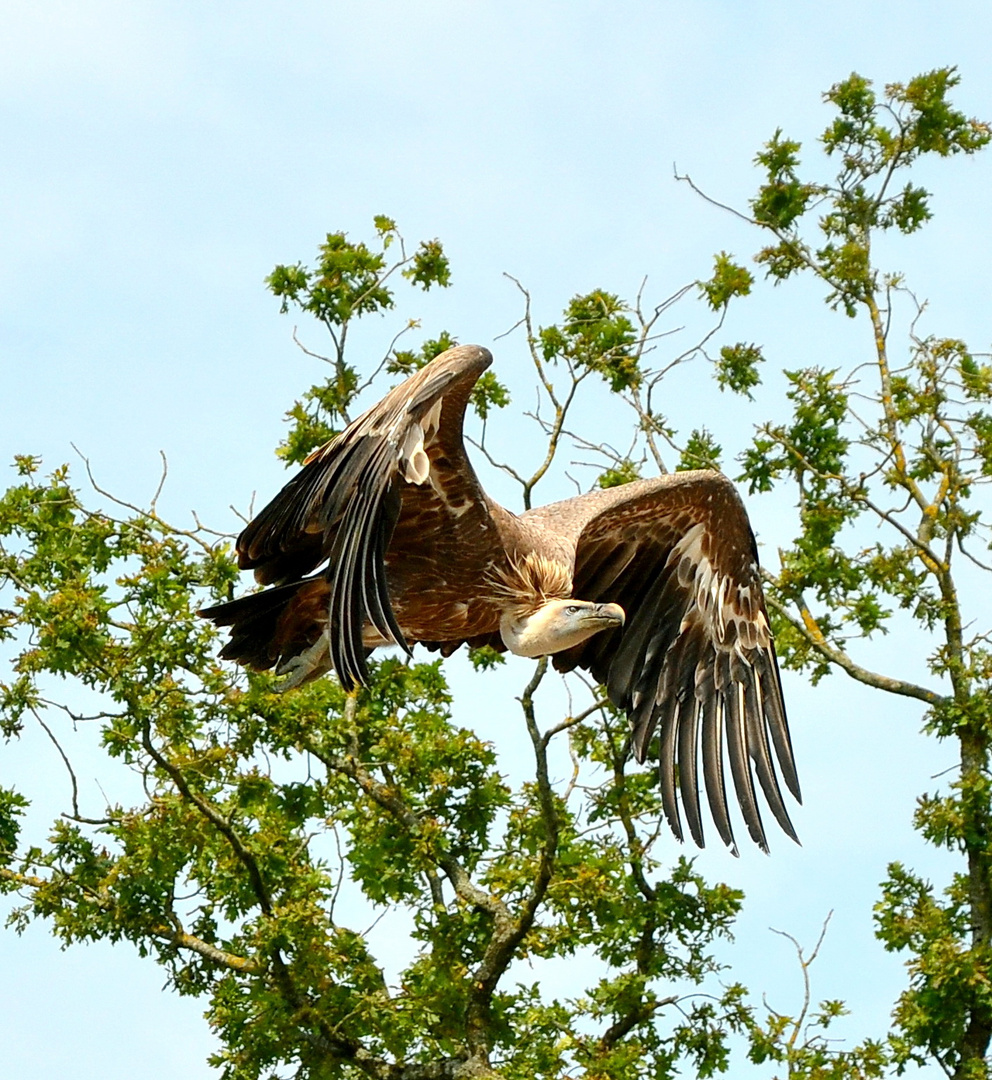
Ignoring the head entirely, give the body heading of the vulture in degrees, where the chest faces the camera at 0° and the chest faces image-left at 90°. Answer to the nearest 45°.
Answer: approximately 315°
